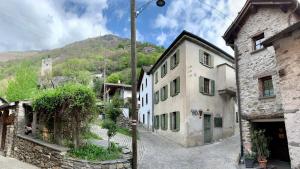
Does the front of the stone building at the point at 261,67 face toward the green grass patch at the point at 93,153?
yes

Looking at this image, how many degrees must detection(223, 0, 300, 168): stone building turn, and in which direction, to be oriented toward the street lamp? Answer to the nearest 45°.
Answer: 0° — it already faces it

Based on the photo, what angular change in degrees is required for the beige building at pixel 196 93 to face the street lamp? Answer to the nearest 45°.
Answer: approximately 45° to its right

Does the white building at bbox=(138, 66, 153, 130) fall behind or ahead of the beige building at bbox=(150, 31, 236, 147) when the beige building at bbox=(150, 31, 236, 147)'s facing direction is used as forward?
behind

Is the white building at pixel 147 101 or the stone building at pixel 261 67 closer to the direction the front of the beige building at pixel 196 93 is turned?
the stone building

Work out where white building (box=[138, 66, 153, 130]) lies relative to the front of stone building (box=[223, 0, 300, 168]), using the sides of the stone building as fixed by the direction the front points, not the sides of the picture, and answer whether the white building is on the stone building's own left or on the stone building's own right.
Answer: on the stone building's own right
